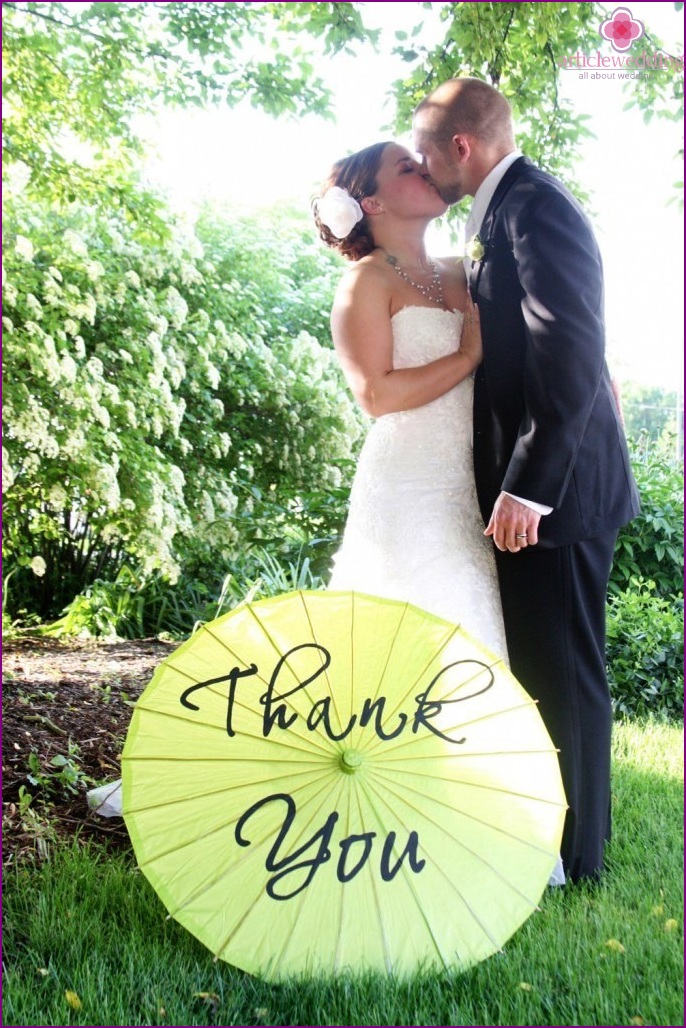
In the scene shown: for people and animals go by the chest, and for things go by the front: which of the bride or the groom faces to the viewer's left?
the groom

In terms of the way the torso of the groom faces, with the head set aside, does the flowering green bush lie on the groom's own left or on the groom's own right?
on the groom's own right

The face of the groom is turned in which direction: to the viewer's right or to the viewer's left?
to the viewer's left

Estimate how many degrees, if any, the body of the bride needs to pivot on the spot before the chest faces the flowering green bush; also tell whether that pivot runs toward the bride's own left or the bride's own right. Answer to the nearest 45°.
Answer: approximately 180°

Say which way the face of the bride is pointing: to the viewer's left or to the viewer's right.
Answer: to the viewer's right

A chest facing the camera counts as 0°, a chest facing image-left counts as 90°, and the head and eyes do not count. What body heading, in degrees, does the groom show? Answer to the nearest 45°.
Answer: approximately 90°

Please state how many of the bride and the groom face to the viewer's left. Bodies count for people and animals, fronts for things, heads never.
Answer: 1
